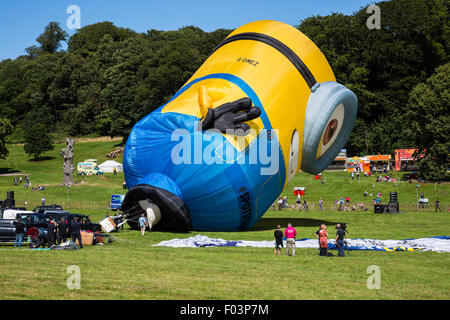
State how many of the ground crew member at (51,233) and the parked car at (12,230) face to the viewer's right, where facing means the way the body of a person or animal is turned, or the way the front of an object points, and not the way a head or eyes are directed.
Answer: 1

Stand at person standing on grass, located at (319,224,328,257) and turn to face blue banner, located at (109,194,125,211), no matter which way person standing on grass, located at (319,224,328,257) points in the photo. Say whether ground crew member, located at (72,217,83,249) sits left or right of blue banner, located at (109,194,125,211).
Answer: left
